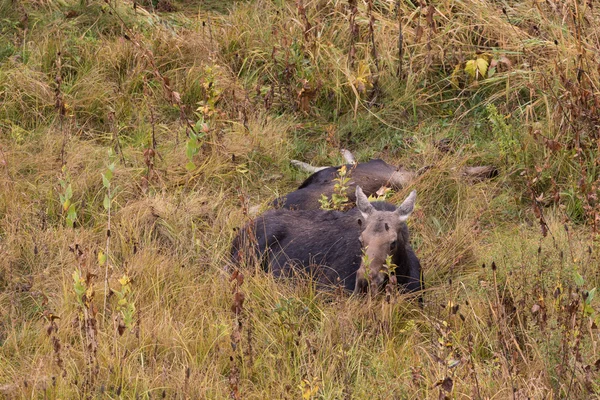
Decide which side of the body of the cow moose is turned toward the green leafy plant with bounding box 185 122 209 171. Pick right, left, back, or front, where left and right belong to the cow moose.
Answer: back

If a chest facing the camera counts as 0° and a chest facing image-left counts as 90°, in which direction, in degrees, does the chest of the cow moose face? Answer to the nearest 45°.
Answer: approximately 315°

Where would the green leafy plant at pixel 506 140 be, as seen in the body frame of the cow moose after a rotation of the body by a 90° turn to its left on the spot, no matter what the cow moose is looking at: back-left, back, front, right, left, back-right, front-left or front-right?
front

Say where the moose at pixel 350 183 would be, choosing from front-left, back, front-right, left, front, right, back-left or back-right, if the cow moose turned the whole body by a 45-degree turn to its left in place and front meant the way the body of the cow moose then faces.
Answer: left

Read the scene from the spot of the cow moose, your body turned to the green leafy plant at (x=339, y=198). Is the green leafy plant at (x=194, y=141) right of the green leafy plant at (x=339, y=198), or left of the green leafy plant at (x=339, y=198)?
left
